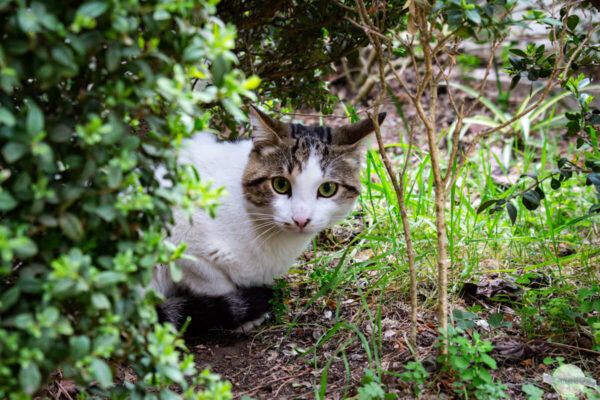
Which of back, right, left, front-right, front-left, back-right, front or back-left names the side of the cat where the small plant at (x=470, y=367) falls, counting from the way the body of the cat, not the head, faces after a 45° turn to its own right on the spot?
front-left

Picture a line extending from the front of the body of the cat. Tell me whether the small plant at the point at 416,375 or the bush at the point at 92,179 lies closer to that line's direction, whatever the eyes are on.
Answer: the small plant

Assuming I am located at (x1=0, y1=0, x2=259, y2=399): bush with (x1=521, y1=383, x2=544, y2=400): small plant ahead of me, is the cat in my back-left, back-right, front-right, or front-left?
front-left

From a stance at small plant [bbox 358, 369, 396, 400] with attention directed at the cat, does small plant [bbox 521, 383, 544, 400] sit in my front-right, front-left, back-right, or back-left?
back-right

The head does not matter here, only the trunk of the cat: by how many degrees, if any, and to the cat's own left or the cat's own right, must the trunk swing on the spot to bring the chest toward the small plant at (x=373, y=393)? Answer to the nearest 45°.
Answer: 0° — it already faces it

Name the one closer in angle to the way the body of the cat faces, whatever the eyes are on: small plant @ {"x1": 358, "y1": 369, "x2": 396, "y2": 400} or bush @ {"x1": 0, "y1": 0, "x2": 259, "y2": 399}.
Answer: the small plant

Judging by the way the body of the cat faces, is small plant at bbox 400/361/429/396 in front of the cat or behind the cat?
in front

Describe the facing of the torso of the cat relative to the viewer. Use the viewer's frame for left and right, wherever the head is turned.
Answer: facing the viewer and to the right of the viewer

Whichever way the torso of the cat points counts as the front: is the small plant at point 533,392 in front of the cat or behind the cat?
in front
